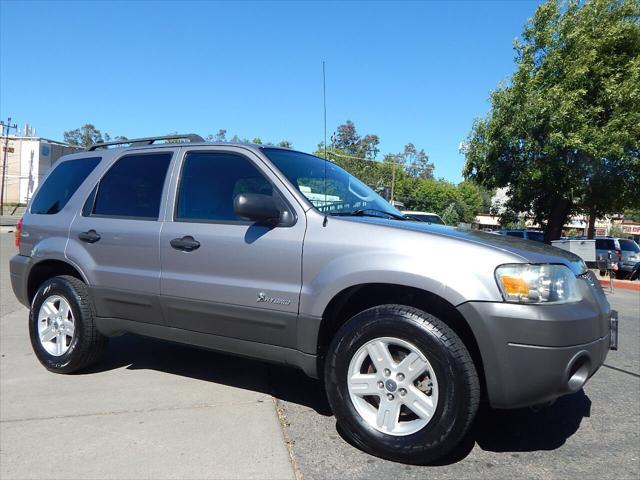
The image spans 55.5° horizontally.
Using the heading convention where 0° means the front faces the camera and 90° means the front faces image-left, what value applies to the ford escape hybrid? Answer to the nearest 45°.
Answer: approximately 315°
